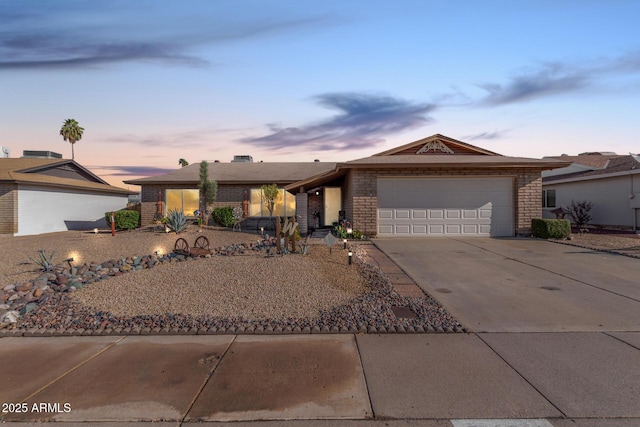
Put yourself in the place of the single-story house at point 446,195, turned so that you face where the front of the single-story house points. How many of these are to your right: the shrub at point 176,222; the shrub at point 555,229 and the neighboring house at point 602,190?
1

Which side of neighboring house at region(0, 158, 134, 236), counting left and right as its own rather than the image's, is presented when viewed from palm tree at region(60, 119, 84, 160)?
back

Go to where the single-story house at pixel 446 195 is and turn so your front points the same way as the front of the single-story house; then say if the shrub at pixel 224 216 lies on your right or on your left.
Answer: on your right

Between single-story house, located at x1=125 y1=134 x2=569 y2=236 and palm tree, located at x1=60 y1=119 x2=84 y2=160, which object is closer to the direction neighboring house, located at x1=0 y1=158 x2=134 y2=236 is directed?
the single-story house

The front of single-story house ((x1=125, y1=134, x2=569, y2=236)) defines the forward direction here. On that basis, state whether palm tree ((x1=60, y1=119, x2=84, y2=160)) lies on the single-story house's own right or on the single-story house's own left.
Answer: on the single-story house's own right

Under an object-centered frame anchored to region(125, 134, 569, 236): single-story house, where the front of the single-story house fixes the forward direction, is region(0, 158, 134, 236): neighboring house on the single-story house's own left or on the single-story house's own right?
on the single-story house's own right

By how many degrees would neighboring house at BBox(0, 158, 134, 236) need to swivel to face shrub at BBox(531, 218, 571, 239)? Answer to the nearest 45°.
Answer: approximately 45° to its left

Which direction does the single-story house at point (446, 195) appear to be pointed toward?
toward the camera

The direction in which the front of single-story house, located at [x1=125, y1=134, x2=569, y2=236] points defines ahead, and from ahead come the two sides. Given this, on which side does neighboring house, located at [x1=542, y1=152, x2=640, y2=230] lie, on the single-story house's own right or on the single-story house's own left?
on the single-story house's own left

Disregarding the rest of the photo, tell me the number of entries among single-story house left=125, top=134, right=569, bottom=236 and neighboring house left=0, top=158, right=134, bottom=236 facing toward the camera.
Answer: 2

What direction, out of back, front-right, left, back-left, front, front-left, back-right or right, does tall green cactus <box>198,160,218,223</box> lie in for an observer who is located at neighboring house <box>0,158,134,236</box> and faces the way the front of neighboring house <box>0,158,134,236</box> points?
front-left

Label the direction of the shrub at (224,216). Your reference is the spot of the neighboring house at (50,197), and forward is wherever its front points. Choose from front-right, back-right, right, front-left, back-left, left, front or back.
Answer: front-left

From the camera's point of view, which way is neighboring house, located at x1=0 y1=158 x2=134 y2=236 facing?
toward the camera

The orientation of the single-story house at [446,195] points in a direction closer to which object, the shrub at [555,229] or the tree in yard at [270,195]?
the shrub
